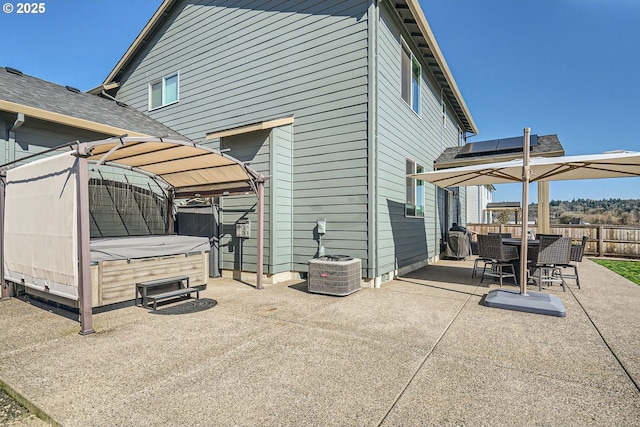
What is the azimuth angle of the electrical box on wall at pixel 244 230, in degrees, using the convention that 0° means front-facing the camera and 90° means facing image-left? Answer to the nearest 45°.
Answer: approximately 0°

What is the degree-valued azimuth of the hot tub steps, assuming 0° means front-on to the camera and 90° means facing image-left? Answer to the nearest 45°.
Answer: approximately 315°

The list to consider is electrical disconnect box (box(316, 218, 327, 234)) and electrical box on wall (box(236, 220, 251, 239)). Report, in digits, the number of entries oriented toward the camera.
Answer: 2

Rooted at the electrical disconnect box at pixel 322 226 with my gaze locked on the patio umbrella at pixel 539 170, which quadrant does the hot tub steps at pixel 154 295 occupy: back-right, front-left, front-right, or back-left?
back-right

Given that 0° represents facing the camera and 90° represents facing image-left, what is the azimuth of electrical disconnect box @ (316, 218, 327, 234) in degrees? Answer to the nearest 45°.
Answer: approximately 0°

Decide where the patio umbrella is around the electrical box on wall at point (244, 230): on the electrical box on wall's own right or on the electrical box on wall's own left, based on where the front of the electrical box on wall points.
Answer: on the electrical box on wall's own left
